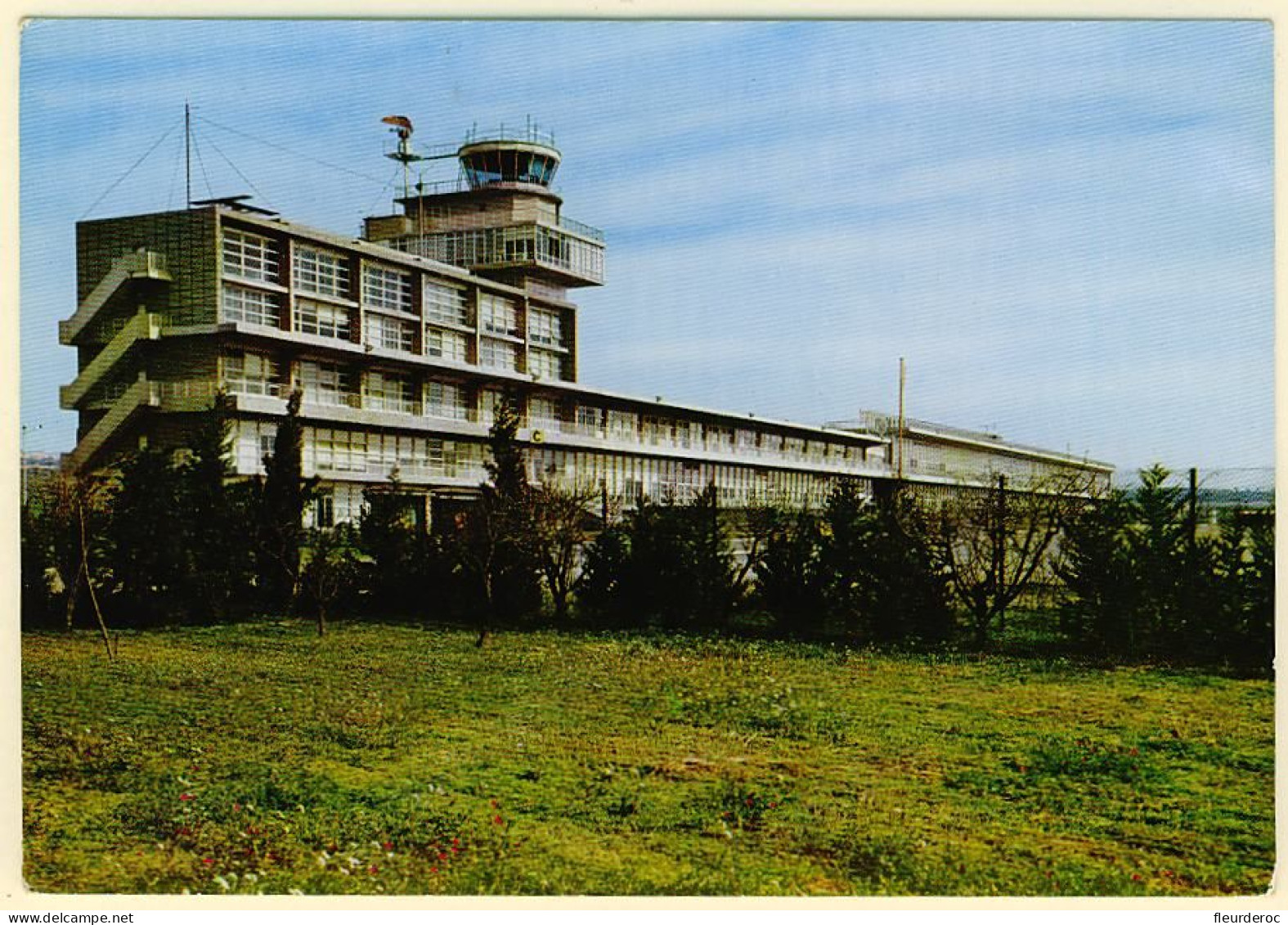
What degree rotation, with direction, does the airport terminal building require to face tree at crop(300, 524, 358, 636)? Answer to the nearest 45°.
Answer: approximately 45° to its right

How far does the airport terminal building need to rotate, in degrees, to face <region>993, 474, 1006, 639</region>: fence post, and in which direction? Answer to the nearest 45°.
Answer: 0° — it already faces it

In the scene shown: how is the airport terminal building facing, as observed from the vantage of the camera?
facing the viewer and to the right of the viewer

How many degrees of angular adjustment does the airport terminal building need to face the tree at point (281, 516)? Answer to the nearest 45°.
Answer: approximately 45° to its right

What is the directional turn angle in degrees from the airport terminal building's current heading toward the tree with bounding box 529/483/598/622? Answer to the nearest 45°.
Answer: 0° — it already faces it
